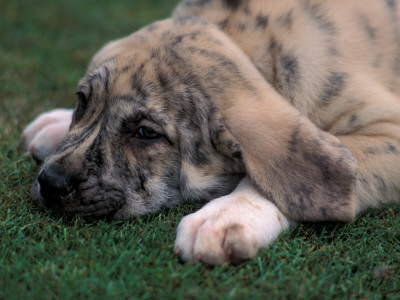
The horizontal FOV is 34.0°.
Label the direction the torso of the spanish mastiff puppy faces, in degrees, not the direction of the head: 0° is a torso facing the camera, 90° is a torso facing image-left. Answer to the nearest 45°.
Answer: approximately 45°
